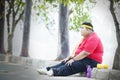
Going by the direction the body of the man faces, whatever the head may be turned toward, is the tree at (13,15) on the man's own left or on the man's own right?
on the man's own right

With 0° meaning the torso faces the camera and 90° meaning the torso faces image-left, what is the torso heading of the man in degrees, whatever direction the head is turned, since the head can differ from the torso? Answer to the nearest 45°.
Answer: approximately 90°
